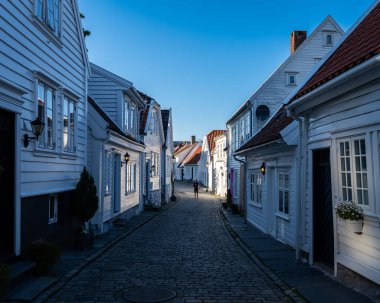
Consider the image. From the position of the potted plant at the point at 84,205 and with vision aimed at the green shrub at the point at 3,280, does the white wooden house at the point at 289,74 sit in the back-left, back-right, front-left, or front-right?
back-left

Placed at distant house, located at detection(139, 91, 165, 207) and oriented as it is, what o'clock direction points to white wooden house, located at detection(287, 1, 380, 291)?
The white wooden house is roughly at 1 o'clock from the distant house.

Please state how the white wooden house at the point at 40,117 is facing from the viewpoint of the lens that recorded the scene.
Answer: facing the viewer and to the right of the viewer

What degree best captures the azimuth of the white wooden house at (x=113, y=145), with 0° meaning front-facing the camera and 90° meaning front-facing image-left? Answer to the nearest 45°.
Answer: approximately 315°

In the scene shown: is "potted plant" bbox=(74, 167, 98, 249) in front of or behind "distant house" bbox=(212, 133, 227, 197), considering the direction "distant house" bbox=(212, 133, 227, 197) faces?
in front

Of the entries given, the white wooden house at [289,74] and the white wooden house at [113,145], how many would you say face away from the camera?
0

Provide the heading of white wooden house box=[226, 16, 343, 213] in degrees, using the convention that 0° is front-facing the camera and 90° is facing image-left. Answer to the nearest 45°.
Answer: approximately 45°

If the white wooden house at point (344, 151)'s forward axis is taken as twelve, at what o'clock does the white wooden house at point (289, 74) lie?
the white wooden house at point (289, 74) is roughly at 4 o'clock from the white wooden house at point (344, 151).

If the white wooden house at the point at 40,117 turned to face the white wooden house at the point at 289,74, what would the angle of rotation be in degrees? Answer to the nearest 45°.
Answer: approximately 90° to its left

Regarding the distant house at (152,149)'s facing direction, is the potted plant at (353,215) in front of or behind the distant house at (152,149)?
in front

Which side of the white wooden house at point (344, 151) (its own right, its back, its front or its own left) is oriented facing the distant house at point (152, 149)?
right

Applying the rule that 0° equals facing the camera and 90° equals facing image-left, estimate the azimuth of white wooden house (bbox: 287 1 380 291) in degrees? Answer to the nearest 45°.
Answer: approximately 45°
